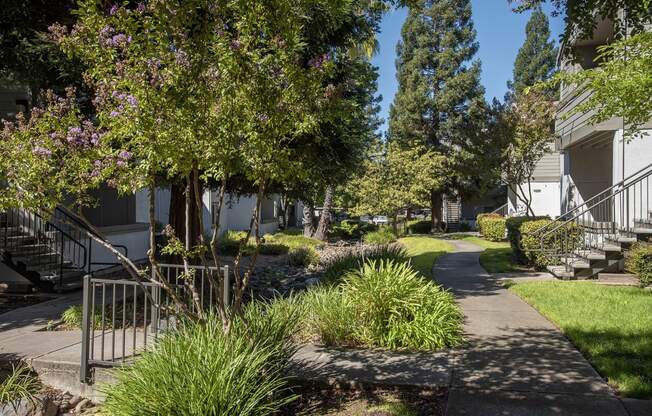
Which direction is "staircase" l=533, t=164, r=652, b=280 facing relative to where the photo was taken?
to the viewer's left

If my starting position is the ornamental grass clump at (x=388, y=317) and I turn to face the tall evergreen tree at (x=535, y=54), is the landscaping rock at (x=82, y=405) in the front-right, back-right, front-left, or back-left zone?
back-left

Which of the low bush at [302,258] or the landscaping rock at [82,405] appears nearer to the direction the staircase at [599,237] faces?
the low bush

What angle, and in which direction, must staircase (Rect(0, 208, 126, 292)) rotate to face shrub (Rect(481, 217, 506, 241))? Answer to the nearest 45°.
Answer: approximately 45° to its left

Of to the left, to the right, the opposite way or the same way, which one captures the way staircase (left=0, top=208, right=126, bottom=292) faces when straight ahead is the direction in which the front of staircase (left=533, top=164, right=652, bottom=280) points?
the opposite way

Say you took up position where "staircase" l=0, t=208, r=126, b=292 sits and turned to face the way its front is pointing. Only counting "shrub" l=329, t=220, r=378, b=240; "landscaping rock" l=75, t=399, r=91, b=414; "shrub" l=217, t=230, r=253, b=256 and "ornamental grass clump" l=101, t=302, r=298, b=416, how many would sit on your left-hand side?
2

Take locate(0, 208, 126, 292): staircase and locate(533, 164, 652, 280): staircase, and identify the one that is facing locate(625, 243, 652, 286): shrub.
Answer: locate(0, 208, 126, 292): staircase

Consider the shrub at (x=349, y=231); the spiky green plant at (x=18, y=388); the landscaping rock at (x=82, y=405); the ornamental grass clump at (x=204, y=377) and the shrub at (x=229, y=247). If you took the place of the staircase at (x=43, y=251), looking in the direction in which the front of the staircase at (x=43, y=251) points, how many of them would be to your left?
2

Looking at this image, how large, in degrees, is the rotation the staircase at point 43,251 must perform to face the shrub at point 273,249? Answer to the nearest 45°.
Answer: approximately 90° to its left

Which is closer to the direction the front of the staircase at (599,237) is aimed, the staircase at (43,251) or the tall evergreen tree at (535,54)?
the staircase

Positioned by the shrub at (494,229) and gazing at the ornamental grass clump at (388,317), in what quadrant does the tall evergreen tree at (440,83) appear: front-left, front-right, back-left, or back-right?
back-right

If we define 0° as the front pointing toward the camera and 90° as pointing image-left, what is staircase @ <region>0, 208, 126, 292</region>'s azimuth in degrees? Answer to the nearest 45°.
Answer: approximately 315°

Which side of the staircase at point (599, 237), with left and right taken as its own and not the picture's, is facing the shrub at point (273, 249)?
front

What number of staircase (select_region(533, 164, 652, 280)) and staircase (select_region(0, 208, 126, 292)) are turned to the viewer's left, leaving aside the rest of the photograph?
1

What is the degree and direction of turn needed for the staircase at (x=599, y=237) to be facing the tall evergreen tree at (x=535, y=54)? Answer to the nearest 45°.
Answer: approximately 90° to its right
